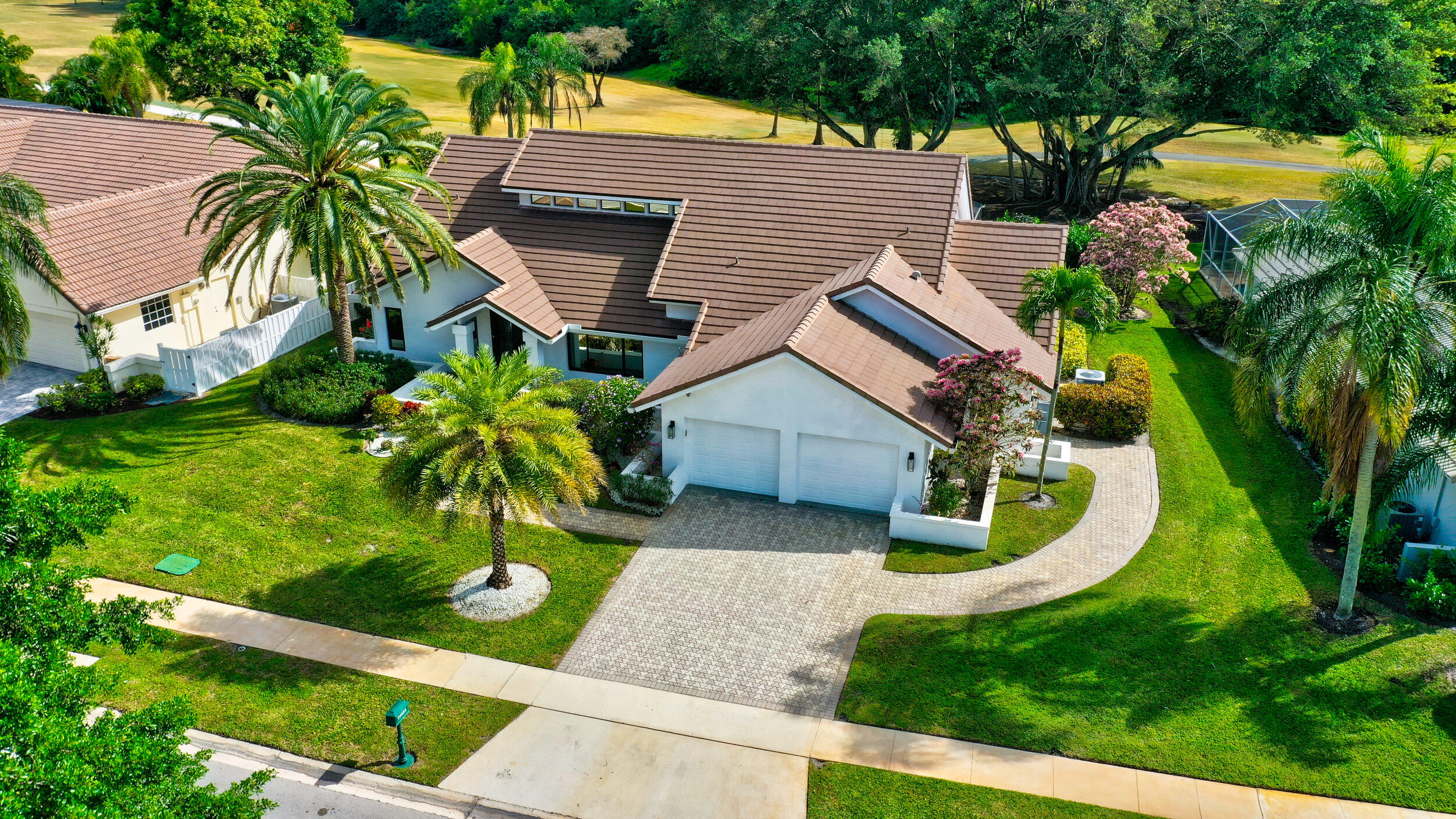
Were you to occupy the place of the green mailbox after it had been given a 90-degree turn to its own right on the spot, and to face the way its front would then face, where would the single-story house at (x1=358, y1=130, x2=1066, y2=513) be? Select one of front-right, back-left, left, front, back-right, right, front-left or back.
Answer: right

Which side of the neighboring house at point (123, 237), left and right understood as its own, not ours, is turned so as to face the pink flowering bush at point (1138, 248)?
left

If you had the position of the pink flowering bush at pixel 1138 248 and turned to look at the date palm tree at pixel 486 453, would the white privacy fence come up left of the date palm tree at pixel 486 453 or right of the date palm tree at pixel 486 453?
right

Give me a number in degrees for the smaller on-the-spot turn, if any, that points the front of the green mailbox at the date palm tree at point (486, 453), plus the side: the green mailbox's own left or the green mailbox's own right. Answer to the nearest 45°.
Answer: approximately 180°

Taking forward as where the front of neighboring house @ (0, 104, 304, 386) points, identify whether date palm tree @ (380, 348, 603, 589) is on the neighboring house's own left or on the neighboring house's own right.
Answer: on the neighboring house's own left

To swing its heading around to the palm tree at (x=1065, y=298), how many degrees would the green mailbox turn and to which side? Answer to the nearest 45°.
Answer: approximately 135° to its left

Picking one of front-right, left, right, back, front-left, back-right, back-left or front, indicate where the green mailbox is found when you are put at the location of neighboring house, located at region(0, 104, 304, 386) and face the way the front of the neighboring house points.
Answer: front-left

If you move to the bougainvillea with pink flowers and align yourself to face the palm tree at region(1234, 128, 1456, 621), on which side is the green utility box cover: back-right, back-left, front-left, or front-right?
back-right

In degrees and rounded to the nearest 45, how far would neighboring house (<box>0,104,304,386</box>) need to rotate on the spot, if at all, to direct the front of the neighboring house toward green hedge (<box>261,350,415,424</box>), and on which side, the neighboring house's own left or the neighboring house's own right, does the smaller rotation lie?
approximately 90° to the neighboring house's own left

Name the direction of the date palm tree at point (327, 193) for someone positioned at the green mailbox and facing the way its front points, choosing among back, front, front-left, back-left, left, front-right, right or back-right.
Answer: back-right

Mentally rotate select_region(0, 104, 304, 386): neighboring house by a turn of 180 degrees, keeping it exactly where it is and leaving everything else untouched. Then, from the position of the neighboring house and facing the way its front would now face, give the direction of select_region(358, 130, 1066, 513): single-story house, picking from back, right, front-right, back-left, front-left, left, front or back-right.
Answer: right

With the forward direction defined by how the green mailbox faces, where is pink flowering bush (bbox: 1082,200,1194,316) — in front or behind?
behind

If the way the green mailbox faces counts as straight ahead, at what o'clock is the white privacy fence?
The white privacy fence is roughly at 4 o'clock from the green mailbox.

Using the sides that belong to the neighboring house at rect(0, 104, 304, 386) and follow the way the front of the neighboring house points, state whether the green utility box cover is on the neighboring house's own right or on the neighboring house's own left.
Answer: on the neighboring house's own left

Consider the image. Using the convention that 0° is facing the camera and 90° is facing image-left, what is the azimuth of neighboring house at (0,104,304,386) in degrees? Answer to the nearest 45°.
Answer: approximately 45°

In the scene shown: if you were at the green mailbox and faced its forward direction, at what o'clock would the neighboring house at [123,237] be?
The neighboring house is roughly at 4 o'clock from the green mailbox.
